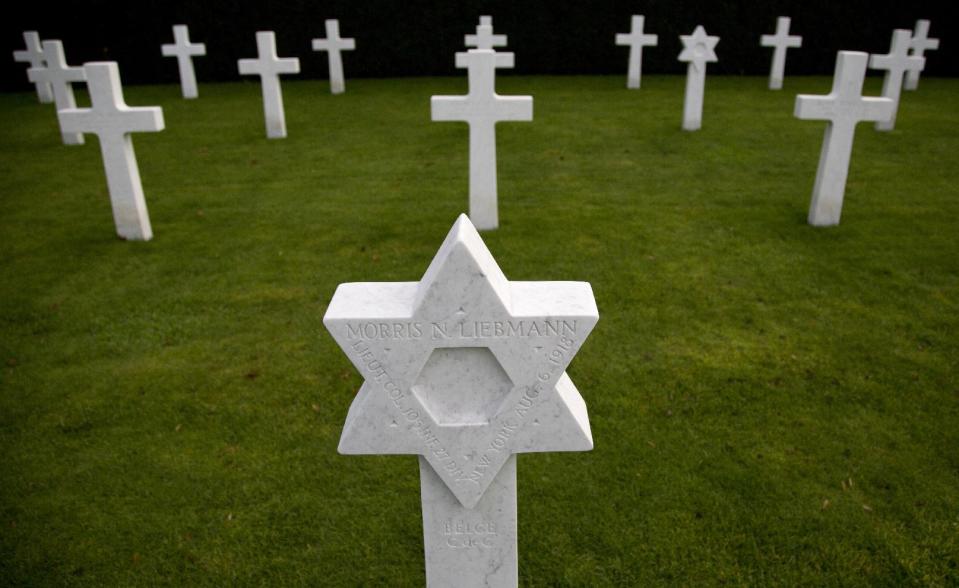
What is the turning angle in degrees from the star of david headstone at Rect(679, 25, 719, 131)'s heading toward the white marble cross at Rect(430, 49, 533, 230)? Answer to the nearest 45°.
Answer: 0° — it already faces it

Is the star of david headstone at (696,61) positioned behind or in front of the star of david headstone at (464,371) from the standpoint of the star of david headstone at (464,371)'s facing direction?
behind

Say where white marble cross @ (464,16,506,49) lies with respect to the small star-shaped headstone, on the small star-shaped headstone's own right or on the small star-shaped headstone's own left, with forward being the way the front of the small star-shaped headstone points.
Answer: on the small star-shaped headstone's own right

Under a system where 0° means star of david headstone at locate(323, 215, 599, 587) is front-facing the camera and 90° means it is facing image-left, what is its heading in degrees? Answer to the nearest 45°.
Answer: approximately 0°

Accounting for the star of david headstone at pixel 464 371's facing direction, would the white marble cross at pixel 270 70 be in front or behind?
behind

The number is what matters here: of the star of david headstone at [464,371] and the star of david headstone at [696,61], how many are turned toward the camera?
2

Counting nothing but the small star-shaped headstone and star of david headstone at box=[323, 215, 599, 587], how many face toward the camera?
2

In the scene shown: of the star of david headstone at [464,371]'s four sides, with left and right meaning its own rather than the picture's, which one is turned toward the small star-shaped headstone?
back
